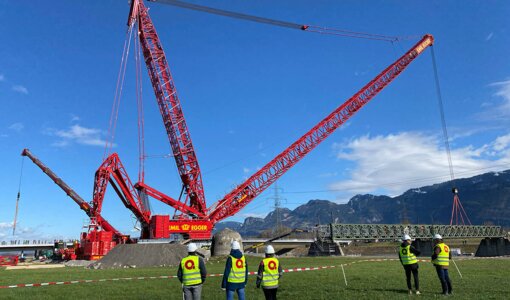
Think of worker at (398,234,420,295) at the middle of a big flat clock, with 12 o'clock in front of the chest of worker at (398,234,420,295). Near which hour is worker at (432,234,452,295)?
worker at (432,234,452,295) is roughly at 2 o'clock from worker at (398,234,420,295).

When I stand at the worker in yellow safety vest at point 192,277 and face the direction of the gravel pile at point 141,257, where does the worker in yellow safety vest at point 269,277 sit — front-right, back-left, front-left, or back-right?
back-right

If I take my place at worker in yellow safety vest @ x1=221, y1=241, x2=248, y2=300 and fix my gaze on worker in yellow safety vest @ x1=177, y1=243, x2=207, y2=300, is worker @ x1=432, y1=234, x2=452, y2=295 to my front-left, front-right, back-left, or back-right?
back-right
